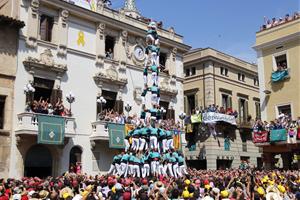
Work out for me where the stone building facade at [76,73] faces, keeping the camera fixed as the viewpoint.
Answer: facing the viewer and to the right of the viewer

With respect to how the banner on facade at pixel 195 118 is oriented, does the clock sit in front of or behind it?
in front

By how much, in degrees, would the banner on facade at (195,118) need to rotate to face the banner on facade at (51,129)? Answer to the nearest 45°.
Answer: approximately 45° to its right

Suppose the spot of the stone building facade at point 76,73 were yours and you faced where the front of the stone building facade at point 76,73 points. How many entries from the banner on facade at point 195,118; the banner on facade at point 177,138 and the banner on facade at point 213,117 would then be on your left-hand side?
3

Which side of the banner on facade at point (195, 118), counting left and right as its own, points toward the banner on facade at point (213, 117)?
left

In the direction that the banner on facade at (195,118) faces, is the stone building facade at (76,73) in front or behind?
in front

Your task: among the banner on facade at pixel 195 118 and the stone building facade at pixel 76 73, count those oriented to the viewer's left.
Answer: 0

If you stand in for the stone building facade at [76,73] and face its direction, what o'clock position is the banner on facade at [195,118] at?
The banner on facade is roughly at 9 o'clock from the stone building facade.

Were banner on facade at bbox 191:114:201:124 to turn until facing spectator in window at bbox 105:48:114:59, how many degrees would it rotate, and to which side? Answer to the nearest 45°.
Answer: approximately 45° to its right

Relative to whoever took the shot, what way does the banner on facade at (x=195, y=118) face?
facing the viewer
